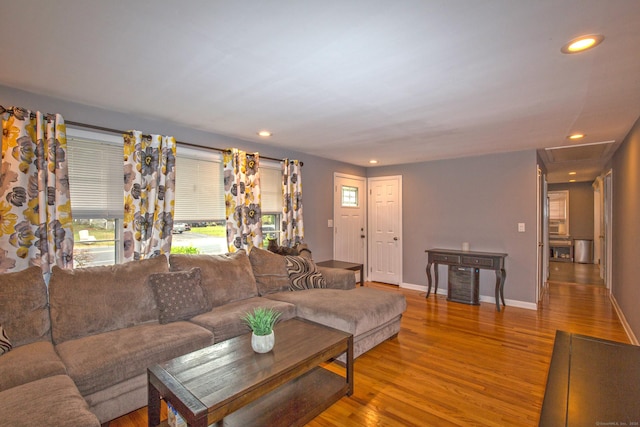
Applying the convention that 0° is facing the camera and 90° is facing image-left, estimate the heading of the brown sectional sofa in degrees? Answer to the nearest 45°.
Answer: approximately 315°

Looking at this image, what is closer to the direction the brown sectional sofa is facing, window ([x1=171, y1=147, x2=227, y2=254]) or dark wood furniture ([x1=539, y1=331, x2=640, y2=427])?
the dark wood furniture

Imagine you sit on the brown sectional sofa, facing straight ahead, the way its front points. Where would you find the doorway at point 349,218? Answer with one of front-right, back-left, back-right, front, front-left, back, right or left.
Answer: left

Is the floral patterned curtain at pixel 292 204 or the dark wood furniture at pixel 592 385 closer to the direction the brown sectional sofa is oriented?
the dark wood furniture

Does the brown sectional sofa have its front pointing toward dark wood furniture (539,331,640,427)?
yes

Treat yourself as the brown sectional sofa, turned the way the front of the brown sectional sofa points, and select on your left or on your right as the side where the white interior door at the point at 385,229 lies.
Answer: on your left

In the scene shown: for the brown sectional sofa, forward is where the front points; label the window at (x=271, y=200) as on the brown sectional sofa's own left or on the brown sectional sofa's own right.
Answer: on the brown sectional sofa's own left

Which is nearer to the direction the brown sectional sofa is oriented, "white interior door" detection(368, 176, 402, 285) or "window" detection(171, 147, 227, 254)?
the white interior door

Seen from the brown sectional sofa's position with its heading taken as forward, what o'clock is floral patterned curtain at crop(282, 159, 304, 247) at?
The floral patterned curtain is roughly at 9 o'clock from the brown sectional sofa.

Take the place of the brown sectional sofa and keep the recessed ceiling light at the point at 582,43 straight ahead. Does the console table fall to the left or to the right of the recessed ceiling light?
left
